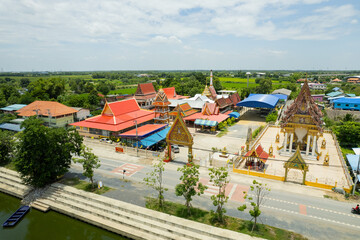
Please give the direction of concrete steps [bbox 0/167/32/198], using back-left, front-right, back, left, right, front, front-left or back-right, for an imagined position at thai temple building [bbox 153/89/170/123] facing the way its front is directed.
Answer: front-right

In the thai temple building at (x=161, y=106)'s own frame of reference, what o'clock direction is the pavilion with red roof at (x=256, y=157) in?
The pavilion with red roof is roughly at 11 o'clock from the thai temple building.

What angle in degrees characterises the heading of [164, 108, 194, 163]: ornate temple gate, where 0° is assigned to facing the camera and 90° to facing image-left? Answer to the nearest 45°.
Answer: approximately 0°

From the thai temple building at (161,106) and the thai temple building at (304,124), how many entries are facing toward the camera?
2

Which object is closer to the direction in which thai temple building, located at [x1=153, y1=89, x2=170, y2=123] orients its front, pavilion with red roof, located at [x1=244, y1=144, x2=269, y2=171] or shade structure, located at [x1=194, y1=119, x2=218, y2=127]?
the pavilion with red roof

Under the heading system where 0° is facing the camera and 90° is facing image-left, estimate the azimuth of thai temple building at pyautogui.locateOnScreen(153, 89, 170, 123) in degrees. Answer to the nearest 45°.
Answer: approximately 0°

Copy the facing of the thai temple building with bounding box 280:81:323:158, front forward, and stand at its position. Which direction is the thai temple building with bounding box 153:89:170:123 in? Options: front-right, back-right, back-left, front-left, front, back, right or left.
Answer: right

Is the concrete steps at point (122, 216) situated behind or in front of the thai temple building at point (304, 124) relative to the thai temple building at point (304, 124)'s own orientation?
in front

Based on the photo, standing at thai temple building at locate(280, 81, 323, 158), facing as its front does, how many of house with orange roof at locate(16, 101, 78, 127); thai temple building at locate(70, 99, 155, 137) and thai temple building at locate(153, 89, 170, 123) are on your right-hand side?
3

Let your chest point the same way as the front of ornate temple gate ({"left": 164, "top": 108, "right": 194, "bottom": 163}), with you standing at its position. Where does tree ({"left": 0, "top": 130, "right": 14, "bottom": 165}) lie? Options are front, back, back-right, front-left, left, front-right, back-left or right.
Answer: right
